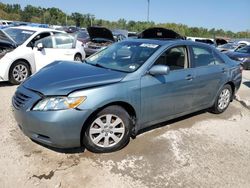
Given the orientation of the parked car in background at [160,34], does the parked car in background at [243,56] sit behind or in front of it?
behind

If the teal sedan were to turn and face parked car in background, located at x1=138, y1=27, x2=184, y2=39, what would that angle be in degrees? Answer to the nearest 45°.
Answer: approximately 180°

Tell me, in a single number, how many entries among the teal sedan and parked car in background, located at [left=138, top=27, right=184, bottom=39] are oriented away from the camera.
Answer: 0

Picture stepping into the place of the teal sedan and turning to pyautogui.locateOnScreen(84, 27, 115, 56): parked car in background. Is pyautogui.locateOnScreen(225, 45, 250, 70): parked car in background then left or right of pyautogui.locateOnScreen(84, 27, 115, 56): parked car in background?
right

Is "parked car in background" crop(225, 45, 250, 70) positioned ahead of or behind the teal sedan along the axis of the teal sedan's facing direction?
behind

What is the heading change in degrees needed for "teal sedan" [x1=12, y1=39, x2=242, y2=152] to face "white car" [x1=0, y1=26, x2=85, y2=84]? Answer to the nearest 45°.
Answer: approximately 90° to its right

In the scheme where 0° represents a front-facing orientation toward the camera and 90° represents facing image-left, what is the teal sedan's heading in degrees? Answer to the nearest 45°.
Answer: approximately 45°

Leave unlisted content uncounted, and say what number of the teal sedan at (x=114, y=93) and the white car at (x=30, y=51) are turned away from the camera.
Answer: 0
